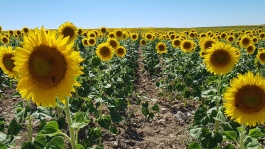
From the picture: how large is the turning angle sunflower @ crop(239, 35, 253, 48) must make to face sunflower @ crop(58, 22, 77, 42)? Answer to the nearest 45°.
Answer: approximately 45° to its right

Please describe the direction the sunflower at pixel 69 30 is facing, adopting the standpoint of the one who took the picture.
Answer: facing the viewer

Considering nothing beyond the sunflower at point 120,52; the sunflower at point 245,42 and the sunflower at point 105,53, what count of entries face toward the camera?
3

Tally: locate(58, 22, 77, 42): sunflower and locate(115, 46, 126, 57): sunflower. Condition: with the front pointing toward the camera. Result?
2

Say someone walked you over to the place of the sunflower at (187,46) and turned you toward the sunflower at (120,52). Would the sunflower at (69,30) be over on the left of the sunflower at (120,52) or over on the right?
left

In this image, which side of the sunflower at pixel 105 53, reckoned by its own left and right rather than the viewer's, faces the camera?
front

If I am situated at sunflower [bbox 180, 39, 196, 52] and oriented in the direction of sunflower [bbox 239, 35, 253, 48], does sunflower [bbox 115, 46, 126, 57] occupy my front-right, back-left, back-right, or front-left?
back-left

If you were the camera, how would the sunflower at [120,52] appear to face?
facing the viewer

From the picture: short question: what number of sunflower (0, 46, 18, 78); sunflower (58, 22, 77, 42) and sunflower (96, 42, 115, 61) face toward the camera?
3
